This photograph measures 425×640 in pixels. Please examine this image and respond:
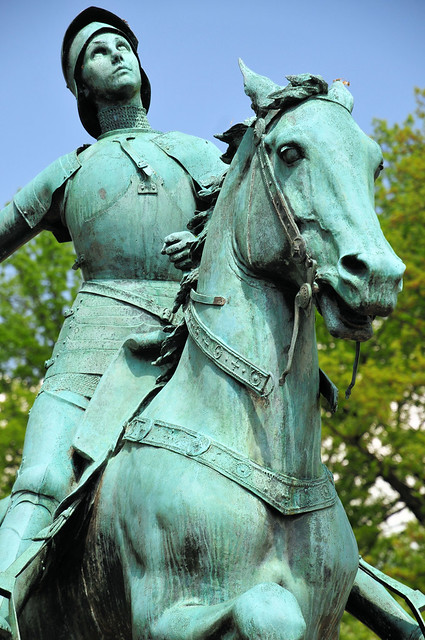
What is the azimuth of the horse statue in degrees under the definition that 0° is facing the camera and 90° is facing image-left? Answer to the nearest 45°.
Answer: approximately 315°

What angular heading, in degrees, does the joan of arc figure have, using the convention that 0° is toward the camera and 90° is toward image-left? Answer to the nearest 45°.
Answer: approximately 315°
